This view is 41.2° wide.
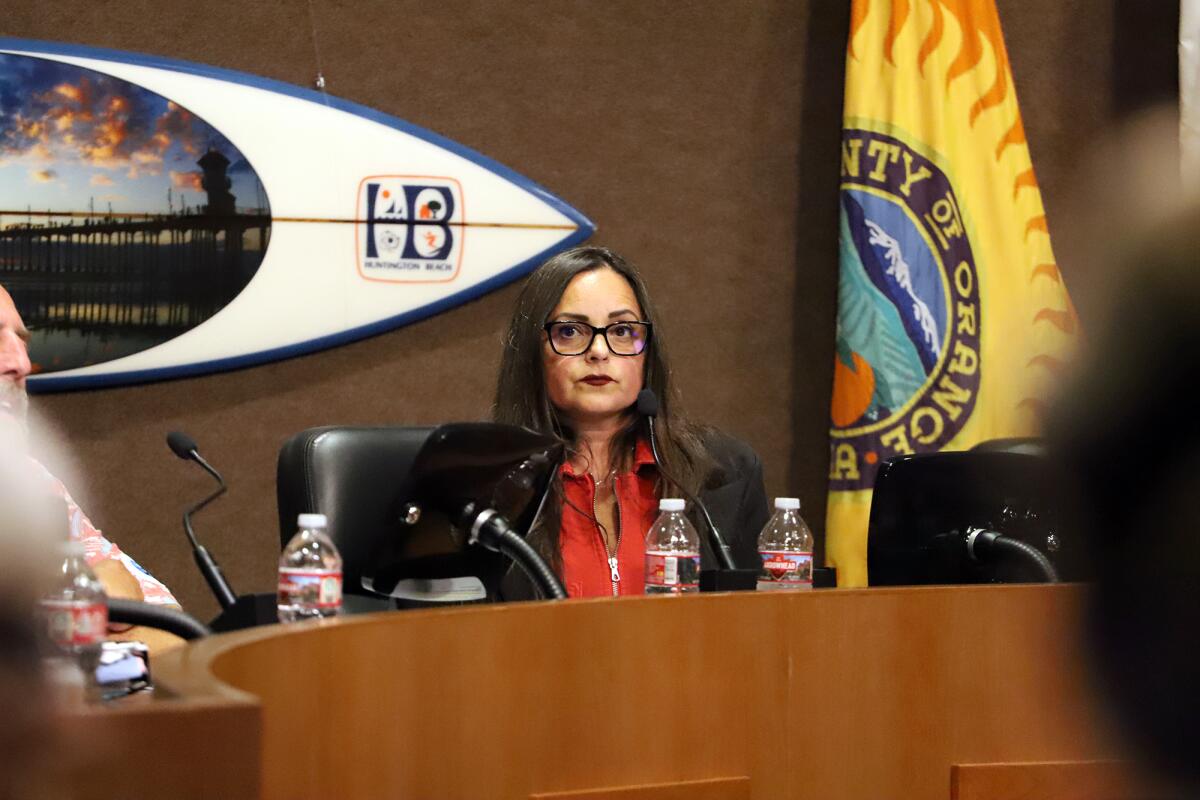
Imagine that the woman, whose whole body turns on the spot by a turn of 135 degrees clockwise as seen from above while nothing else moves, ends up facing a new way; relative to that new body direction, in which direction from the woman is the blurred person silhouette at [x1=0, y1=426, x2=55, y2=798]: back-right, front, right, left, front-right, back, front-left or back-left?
back-left

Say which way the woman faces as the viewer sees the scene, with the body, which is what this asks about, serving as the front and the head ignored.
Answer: toward the camera

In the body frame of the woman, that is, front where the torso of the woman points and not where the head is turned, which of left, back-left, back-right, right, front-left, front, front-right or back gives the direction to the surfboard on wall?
back-right

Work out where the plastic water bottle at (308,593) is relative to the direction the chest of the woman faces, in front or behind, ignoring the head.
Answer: in front

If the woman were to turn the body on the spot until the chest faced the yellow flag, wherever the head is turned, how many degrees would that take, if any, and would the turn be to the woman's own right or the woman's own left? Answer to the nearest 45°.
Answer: approximately 135° to the woman's own left

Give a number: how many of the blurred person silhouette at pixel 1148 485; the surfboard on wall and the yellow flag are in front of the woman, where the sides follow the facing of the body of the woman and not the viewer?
1

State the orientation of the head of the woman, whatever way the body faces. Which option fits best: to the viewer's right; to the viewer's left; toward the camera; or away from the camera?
toward the camera

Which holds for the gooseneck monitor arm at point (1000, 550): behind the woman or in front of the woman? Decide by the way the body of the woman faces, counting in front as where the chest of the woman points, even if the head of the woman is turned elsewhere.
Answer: in front

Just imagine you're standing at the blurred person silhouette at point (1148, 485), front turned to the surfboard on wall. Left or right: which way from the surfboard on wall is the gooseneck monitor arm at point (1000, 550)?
right

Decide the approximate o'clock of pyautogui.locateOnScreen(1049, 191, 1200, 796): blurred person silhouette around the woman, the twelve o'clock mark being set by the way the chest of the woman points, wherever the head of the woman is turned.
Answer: The blurred person silhouette is roughly at 12 o'clock from the woman.

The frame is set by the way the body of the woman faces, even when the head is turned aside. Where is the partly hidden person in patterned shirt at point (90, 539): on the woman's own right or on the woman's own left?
on the woman's own right

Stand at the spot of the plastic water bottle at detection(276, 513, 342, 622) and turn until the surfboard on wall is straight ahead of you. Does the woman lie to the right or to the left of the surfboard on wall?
right
